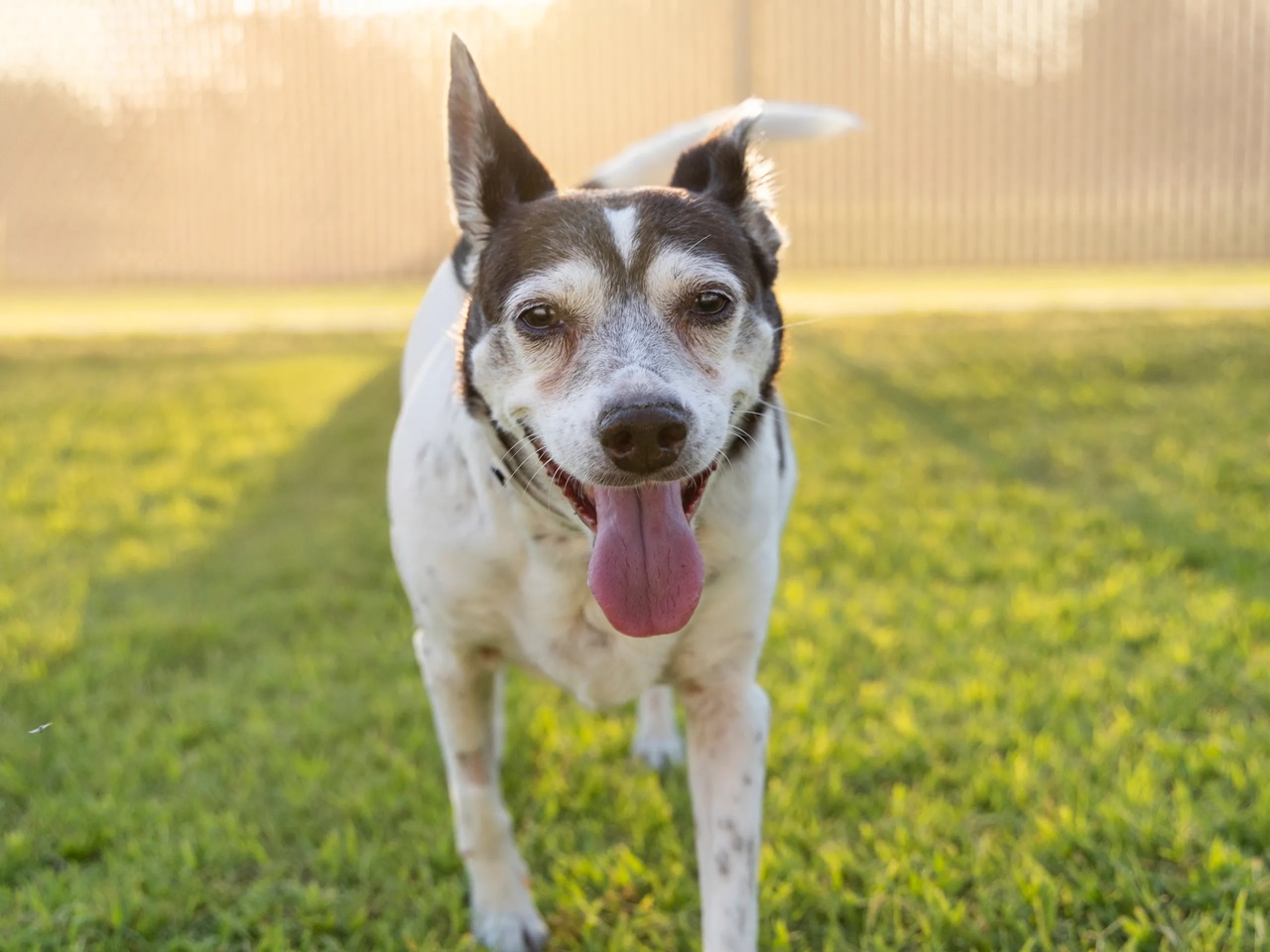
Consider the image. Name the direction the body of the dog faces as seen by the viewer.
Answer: toward the camera

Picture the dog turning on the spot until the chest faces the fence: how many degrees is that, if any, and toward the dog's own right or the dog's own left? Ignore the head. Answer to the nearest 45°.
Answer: approximately 180°
